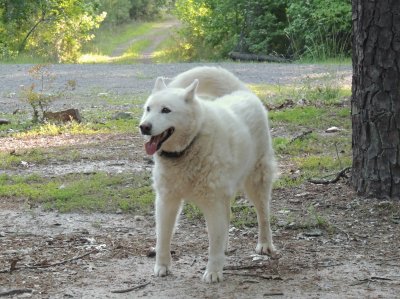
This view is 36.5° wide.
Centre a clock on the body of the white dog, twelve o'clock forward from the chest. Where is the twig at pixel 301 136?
The twig is roughly at 5 o'clock from the white dog.

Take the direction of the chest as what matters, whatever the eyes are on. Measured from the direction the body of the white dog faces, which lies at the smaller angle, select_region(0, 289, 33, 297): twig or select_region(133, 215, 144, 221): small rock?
the twig

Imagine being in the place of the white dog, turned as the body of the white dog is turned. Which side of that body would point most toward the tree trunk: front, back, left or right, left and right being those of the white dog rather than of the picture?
back

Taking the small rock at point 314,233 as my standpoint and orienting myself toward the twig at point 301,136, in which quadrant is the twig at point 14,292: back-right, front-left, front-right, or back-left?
back-left

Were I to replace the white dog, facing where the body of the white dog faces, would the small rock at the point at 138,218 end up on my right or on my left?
on my right

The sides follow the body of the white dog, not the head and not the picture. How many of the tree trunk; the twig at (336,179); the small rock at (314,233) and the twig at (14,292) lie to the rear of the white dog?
3

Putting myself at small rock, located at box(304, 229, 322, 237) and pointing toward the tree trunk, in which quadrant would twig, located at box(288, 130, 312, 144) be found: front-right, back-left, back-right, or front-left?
front-left

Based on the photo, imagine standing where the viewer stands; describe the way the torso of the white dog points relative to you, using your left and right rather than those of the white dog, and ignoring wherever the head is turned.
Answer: facing the viewer and to the left of the viewer

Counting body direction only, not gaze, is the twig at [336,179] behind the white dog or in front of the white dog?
behind

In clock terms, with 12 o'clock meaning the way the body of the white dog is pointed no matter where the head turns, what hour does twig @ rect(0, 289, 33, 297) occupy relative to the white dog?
The twig is roughly at 1 o'clock from the white dog.

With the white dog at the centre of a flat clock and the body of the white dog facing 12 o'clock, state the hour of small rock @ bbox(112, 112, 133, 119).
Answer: The small rock is roughly at 4 o'clock from the white dog.
